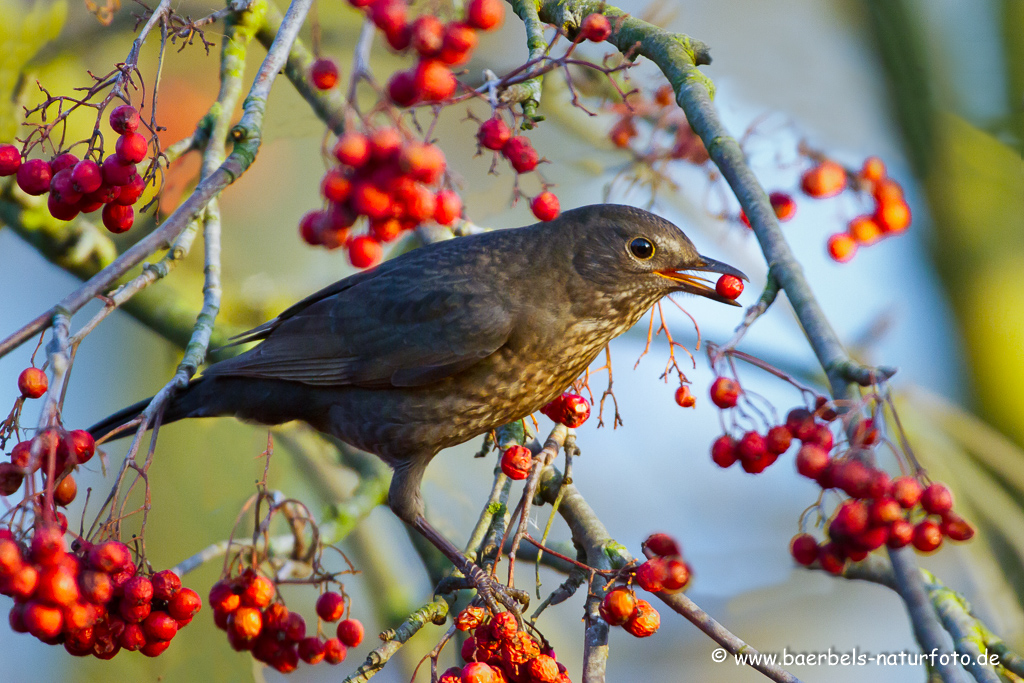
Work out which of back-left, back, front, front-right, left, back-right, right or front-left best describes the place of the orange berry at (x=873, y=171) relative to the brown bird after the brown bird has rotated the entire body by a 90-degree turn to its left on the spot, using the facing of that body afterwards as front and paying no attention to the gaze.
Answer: front-right

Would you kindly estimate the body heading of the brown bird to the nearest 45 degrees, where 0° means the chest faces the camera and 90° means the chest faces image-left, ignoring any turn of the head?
approximately 270°

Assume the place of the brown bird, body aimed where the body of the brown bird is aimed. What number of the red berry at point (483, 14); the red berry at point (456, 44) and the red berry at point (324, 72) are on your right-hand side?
3

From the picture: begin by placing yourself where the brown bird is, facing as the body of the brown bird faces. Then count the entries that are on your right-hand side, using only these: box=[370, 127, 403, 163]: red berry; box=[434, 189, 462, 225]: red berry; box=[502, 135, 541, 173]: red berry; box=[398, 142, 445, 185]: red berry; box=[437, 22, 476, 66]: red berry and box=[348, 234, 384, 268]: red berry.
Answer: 0
